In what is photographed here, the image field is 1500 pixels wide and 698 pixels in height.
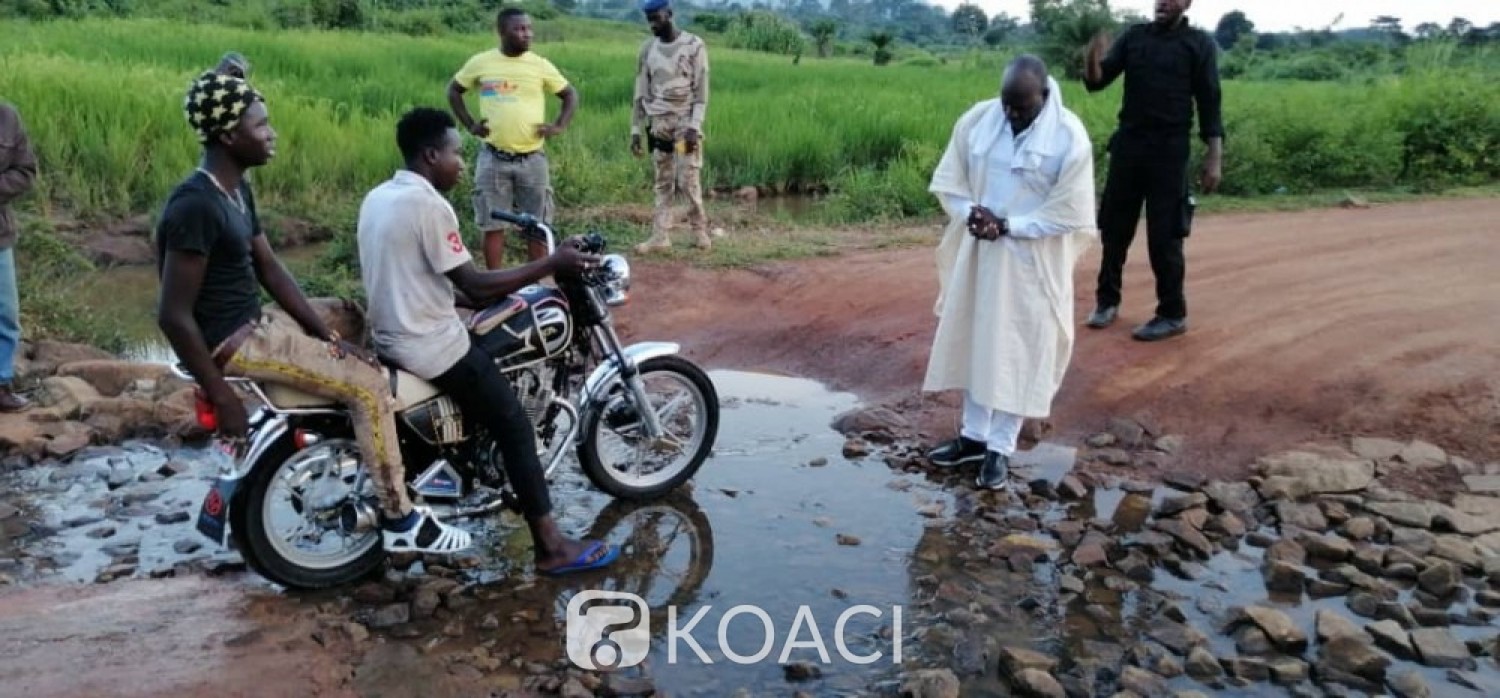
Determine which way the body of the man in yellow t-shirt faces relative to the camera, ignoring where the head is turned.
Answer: toward the camera

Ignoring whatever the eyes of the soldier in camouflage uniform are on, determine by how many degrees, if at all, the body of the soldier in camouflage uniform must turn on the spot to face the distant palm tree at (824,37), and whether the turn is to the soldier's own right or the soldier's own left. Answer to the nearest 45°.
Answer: approximately 180°

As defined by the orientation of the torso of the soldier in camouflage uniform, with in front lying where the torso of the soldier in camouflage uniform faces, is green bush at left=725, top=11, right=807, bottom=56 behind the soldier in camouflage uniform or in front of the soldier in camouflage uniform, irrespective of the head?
behind

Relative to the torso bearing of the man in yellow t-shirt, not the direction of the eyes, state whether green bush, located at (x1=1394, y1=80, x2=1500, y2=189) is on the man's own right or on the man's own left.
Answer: on the man's own left

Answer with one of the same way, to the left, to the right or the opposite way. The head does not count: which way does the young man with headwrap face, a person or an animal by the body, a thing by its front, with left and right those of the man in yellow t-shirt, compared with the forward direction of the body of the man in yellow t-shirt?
to the left

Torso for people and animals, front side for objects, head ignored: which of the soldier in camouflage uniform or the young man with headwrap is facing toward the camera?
the soldier in camouflage uniform

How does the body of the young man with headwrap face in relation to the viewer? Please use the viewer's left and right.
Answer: facing to the right of the viewer

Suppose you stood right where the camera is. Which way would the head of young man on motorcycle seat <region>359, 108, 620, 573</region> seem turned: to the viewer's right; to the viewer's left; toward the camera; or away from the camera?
to the viewer's right

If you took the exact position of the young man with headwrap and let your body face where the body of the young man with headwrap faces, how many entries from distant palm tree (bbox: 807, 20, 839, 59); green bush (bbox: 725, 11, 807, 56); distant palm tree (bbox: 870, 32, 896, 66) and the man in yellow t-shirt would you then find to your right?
0

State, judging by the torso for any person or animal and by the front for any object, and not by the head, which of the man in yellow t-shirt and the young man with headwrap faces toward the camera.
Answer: the man in yellow t-shirt

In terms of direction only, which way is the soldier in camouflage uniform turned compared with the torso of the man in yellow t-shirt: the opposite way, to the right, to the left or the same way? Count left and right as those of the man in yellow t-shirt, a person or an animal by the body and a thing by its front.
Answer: the same way

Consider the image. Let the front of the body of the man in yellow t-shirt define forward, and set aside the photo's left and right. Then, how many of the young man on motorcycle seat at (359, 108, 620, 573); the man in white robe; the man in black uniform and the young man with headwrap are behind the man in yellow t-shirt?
0

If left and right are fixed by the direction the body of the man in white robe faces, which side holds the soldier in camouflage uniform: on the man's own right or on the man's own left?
on the man's own right

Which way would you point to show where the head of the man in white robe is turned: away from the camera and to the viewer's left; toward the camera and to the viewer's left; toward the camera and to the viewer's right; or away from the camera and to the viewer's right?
toward the camera and to the viewer's left

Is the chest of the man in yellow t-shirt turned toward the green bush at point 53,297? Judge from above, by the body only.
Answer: no

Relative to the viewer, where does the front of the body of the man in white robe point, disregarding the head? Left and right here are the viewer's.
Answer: facing the viewer and to the left of the viewer

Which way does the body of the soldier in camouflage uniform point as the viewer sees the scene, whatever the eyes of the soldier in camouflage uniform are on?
toward the camera

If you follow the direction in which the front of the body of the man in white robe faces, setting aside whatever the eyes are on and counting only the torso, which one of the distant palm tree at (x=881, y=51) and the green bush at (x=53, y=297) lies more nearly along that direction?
the green bush

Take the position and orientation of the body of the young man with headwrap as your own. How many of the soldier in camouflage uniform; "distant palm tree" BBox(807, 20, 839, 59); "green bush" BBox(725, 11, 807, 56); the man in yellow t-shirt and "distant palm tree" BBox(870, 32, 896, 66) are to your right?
0

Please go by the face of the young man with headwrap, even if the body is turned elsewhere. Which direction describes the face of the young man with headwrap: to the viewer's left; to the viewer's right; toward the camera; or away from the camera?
to the viewer's right
